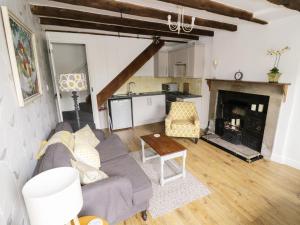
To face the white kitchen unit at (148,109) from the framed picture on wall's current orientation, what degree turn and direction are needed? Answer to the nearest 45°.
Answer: approximately 45° to its left

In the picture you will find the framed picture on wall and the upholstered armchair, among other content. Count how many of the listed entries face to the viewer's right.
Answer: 1

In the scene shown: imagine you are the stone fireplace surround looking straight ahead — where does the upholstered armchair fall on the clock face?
The upholstered armchair is roughly at 1 o'clock from the stone fireplace surround.

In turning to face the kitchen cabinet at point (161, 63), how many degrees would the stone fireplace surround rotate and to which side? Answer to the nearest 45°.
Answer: approximately 45° to its right

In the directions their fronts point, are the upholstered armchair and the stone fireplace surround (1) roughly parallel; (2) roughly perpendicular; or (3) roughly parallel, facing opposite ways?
roughly perpendicular

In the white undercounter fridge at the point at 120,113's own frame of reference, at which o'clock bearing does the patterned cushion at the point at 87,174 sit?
The patterned cushion is roughly at 12 o'clock from the white undercounter fridge.

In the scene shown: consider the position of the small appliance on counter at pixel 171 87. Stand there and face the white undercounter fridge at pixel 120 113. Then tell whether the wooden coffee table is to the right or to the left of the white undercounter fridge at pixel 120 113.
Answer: left

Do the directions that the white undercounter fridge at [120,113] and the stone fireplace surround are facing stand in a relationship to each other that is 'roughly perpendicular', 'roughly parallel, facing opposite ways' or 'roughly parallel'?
roughly perpendicular

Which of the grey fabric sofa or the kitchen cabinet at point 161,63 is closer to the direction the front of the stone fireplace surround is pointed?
the grey fabric sofa

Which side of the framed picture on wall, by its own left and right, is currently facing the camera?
right

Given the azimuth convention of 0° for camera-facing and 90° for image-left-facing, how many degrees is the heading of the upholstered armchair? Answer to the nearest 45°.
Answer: approximately 0°

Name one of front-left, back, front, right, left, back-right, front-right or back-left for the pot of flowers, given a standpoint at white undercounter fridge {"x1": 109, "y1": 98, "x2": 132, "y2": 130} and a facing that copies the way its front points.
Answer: front-left

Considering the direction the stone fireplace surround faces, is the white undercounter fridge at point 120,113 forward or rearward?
forward

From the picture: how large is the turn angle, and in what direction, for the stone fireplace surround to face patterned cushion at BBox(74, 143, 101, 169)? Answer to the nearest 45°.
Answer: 0° — it already faces it

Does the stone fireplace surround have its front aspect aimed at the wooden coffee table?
yes
